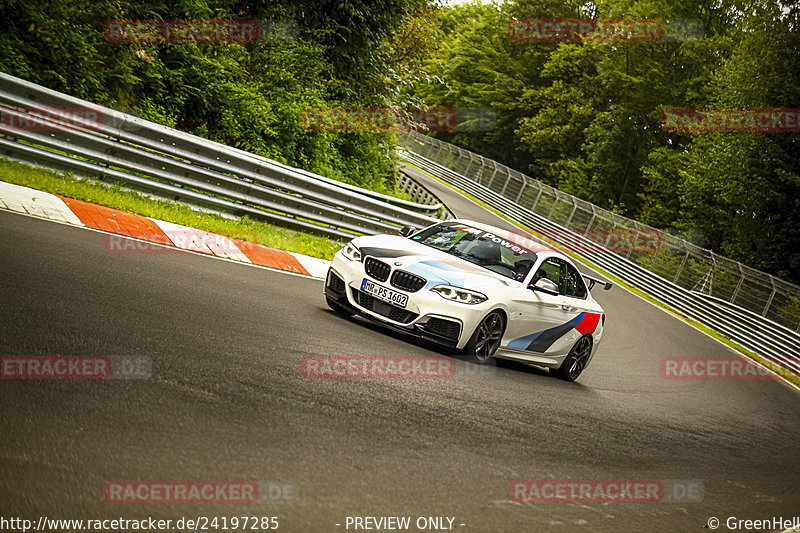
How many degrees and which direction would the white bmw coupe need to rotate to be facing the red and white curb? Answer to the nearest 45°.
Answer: approximately 45° to its right

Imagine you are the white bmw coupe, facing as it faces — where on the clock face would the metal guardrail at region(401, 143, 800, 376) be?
The metal guardrail is roughly at 5 o'clock from the white bmw coupe.

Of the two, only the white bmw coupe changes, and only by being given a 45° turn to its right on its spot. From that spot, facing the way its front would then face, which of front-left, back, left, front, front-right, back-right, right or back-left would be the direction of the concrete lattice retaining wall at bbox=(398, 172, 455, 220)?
right

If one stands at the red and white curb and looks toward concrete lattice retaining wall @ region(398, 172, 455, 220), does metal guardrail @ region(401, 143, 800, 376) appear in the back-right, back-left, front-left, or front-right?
front-right

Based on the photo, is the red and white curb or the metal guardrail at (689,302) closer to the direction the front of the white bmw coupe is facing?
the red and white curb

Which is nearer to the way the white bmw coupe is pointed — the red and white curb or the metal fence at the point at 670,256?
the red and white curb

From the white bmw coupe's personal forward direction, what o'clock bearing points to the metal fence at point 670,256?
The metal fence is roughly at 5 o'clock from the white bmw coupe.

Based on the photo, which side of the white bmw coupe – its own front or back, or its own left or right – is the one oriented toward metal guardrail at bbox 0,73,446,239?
right

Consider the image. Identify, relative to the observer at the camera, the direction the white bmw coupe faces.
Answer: facing the viewer and to the left of the viewer
